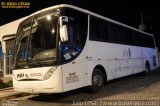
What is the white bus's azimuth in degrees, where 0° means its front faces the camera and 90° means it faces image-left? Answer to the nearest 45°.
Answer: approximately 45°

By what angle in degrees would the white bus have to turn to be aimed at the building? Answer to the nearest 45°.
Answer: approximately 90° to its right
